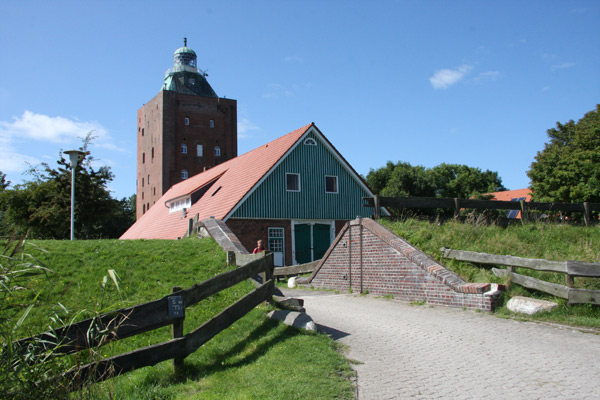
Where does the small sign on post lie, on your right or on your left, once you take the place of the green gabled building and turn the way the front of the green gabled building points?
on your right

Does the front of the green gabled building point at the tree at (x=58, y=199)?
no

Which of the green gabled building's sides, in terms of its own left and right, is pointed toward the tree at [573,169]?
left

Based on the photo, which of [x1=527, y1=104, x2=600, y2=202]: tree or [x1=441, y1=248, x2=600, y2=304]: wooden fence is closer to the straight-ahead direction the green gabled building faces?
the wooden fence

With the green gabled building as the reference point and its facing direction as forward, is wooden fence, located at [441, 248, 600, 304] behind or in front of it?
in front

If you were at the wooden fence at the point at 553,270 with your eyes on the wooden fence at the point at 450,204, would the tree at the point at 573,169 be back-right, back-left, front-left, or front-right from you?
front-right

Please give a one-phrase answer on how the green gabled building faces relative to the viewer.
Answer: facing the viewer and to the right of the viewer

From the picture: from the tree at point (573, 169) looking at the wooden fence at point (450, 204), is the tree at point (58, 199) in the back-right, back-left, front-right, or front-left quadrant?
front-right

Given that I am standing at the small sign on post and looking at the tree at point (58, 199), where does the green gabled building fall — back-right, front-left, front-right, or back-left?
front-right
